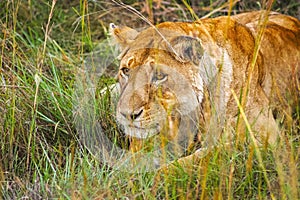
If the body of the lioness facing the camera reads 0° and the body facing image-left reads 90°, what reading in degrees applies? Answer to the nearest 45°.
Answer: approximately 45°
